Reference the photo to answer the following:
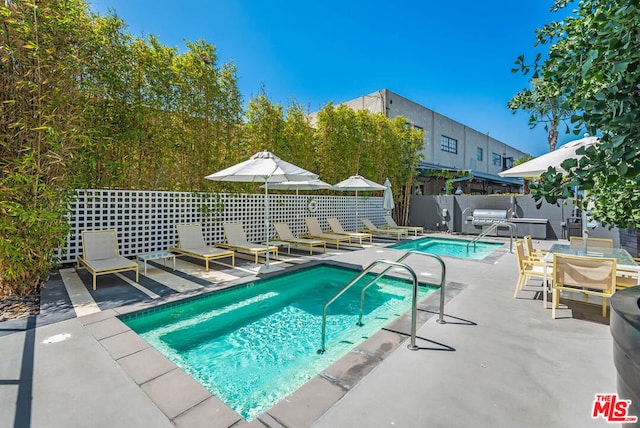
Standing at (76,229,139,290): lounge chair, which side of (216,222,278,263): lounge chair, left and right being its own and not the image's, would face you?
right

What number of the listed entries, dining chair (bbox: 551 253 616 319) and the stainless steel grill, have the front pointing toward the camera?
1

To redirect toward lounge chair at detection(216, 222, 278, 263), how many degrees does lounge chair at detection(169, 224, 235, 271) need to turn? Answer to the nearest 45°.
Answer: approximately 45° to its left

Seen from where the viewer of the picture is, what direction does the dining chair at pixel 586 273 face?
facing away from the viewer

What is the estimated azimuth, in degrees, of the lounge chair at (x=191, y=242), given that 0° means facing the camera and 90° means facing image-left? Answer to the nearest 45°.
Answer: approximately 315°

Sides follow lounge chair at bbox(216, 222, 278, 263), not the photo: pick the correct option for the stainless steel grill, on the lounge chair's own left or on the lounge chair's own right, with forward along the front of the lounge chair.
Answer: on the lounge chair's own left

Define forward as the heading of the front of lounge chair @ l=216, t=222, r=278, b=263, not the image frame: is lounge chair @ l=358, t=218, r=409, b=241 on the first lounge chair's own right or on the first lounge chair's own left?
on the first lounge chair's own left

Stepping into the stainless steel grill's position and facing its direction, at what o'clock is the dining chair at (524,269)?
The dining chair is roughly at 12 o'clock from the stainless steel grill.
